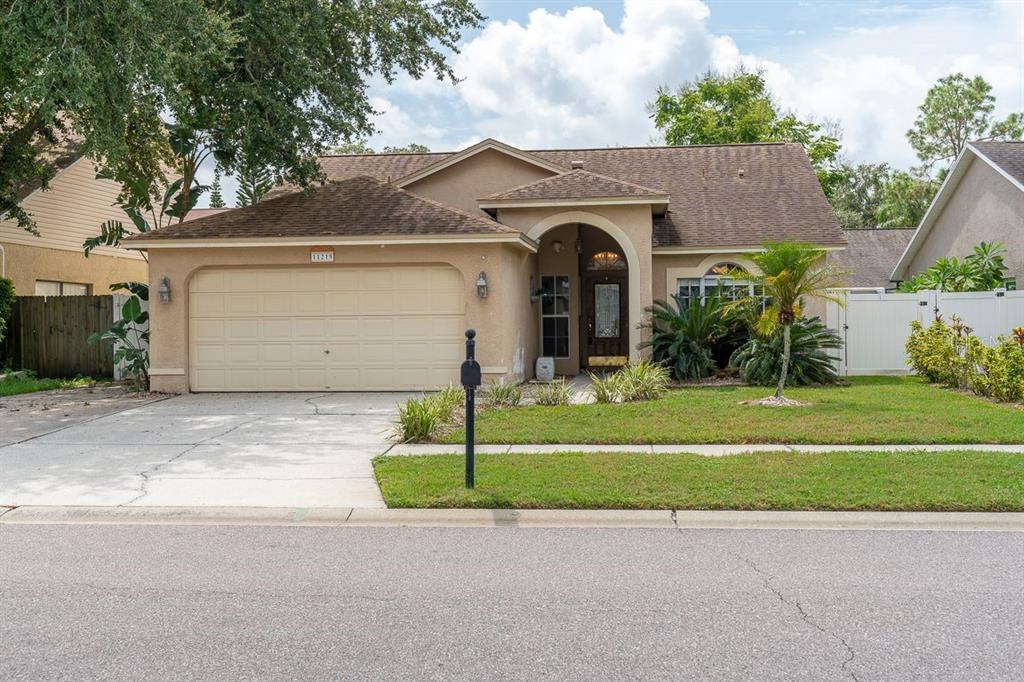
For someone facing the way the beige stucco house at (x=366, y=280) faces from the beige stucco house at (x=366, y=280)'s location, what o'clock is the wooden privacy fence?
The wooden privacy fence is roughly at 4 o'clock from the beige stucco house.

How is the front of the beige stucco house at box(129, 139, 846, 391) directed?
toward the camera

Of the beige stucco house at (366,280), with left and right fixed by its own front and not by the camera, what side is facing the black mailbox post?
front

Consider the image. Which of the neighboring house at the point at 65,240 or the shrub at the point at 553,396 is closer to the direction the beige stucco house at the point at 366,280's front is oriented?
the shrub

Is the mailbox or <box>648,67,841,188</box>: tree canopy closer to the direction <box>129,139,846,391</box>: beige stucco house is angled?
the mailbox

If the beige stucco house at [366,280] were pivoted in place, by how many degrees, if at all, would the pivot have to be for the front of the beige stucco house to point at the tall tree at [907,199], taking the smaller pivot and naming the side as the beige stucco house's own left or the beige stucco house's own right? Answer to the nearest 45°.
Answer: approximately 135° to the beige stucco house's own left

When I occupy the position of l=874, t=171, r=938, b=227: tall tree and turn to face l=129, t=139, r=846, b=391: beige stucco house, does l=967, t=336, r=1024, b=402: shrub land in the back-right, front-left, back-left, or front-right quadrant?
front-left

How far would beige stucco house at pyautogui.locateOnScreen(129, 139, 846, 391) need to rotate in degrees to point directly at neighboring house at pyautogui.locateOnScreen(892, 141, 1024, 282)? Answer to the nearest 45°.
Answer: approximately 90° to its left

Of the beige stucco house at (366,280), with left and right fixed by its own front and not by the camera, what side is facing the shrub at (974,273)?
left

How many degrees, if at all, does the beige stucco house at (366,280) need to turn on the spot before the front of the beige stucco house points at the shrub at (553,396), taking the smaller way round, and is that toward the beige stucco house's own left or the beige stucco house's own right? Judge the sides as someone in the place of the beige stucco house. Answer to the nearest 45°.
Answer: approximately 45° to the beige stucco house's own left

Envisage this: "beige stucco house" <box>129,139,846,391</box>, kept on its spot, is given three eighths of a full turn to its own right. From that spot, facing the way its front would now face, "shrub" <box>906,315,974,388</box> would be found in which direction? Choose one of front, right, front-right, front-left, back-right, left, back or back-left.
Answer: back-right

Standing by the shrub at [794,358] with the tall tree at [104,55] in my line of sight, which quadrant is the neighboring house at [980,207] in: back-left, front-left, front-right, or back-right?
back-right

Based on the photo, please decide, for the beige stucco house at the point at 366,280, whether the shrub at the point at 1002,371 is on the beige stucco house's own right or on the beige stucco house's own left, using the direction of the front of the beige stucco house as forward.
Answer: on the beige stucco house's own left

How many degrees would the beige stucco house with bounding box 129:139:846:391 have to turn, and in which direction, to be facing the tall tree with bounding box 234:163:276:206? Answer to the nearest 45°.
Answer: approximately 135° to its right
